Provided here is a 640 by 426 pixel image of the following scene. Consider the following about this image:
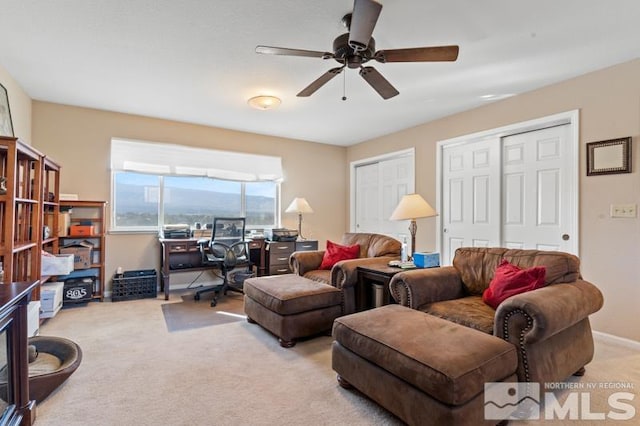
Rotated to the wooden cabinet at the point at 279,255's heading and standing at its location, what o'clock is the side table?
The side table is roughly at 11 o'clock from the wooden cabinet.

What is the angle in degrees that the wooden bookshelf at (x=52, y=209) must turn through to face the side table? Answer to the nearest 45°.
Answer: approximately 45° to its right

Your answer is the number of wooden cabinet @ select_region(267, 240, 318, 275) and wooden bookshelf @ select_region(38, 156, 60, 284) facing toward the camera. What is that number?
1

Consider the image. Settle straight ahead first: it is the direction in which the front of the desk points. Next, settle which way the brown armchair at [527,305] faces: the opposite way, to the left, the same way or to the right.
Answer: to the right

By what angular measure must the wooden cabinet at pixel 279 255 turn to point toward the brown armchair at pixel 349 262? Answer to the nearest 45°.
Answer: approximately 45° to its left

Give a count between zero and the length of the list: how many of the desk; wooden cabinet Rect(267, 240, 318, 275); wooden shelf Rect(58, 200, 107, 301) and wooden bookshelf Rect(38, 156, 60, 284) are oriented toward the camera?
3

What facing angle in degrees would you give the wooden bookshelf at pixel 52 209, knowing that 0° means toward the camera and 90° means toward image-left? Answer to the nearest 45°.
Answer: approximately 270°

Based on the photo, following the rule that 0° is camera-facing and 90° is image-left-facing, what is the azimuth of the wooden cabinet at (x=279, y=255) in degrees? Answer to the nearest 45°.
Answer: approximately 0°
